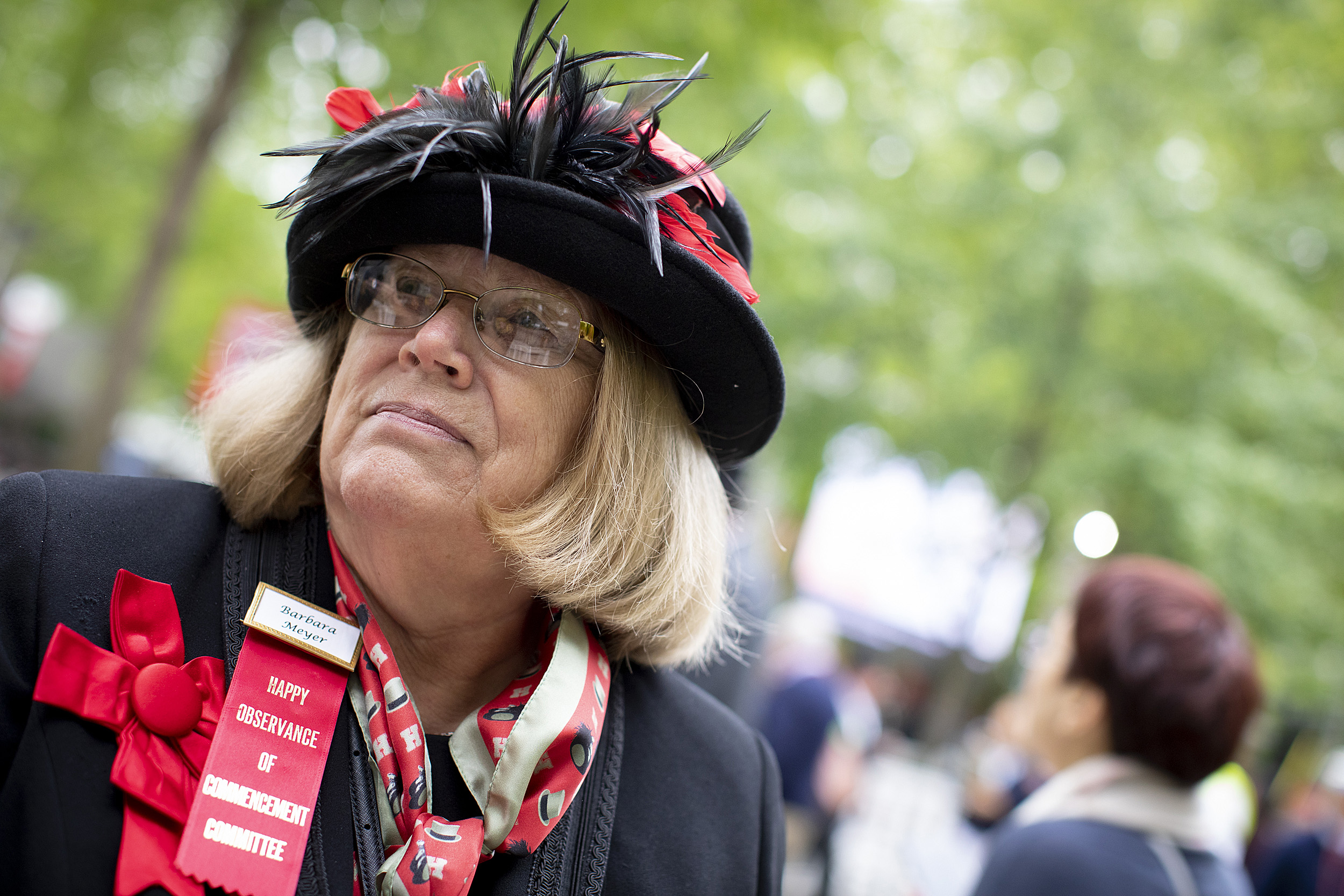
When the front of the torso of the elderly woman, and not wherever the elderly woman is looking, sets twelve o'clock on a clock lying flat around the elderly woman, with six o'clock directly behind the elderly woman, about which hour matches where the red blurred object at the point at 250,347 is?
The red blurred object is roughly at 5 o'clock from the elderly woman.

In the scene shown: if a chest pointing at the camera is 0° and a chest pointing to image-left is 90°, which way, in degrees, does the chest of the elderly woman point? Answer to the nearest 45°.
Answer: approximately 0°

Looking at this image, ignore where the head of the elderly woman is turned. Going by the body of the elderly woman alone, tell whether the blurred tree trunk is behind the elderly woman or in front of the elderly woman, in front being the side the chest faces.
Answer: behind

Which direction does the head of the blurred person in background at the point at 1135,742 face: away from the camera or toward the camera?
away from the camera

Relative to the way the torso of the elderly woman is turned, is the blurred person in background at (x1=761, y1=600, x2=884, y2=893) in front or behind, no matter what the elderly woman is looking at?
behind

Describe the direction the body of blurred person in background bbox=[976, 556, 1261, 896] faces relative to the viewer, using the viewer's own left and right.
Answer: facing away from the viewer and to the left of the viewer

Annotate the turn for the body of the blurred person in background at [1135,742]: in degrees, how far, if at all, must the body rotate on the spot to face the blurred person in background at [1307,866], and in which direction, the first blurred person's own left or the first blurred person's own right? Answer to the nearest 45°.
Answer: approximately 45° to the first blurred person's own right

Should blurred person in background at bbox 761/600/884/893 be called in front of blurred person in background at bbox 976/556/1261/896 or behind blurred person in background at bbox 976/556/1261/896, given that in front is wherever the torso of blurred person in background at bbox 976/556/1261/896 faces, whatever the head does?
in front

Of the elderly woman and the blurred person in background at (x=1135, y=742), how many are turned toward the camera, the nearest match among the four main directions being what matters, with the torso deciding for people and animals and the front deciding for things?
1

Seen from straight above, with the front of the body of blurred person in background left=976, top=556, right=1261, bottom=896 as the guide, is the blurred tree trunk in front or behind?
in front
